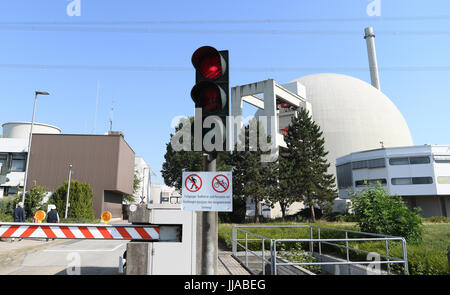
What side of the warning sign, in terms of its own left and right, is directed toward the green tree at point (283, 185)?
back

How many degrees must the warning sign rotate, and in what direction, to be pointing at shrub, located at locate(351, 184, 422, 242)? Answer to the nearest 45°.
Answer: approximately 135° to its left

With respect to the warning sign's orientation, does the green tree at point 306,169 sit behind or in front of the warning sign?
behind

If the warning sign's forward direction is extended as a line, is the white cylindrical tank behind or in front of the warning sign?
behind

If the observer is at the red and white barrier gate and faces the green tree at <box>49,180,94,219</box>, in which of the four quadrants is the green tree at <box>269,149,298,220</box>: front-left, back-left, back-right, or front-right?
front-right

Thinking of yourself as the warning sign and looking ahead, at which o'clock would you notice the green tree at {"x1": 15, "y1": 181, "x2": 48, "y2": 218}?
The green tree is roughly at 5 o'clock from the warning sign.

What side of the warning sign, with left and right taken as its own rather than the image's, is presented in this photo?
front

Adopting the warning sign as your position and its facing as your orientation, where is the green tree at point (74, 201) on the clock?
The green tree is roughly at 5 o'clock from the warning sign.

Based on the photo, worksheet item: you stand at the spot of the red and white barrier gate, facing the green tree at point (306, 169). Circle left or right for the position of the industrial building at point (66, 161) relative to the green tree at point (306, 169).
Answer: left

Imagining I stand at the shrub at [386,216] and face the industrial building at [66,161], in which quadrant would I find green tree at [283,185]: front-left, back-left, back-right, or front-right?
front-right

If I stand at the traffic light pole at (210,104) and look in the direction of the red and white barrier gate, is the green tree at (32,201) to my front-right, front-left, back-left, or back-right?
front-right

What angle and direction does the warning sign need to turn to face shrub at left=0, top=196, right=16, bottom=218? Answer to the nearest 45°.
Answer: approximately 135° to its right

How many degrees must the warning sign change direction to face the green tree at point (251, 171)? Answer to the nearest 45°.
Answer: approximately 180°

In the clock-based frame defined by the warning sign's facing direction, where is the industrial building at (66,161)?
The industrial building is roughly at 5 o'clock from the warning sign.
